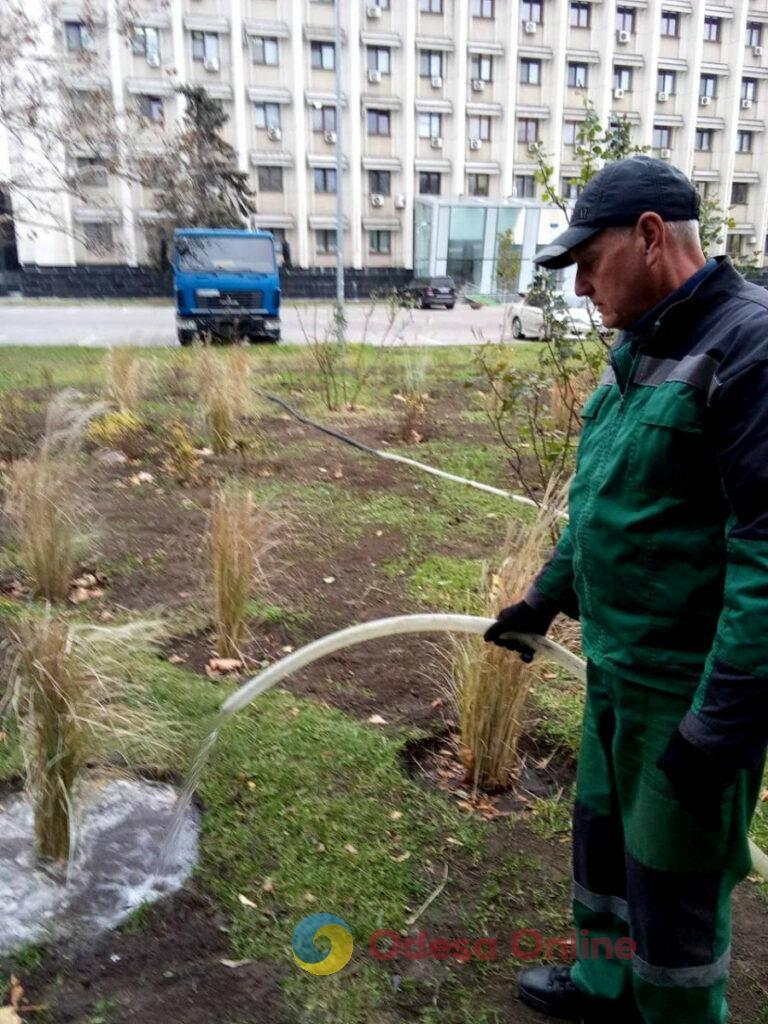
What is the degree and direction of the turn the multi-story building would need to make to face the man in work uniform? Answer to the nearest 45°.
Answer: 0° — it already faces them

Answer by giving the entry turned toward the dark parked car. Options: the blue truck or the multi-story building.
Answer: the multi-story building

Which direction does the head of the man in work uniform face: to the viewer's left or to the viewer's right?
to the viewer's left

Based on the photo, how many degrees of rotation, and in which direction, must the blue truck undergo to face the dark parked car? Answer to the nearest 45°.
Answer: approximately 135° to its left

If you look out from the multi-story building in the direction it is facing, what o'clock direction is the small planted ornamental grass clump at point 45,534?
The small planted ornamental grass clump is roughly at 12 o'clock from the multi-story building.

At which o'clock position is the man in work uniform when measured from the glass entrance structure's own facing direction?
The man in work uniform is roughly at 12 o'clock from the glass entrance structure.

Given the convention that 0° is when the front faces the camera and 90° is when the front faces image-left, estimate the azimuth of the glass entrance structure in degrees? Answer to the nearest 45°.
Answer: approximately 0°

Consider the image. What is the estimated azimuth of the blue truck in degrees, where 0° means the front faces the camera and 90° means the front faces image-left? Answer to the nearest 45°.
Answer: approximately 0°

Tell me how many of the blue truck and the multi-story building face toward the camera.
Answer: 2

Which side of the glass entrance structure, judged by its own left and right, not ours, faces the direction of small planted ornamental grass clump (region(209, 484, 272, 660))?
front

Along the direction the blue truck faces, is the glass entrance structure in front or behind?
behind

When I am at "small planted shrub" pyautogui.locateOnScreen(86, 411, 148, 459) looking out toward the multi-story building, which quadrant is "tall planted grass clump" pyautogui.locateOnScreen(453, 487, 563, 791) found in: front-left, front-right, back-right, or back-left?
back-right

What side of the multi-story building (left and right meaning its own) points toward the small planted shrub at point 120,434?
front
